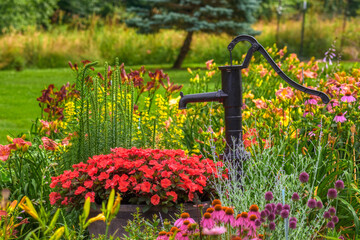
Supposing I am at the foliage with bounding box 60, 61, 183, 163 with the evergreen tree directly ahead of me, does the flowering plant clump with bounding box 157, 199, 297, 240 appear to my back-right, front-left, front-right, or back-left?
back-right

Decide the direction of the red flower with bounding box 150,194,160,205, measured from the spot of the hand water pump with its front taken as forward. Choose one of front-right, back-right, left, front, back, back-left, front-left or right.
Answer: front-left

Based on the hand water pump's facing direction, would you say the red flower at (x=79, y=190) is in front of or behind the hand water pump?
in front

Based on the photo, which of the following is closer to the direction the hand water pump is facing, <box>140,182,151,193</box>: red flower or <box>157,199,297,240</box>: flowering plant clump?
the red flower

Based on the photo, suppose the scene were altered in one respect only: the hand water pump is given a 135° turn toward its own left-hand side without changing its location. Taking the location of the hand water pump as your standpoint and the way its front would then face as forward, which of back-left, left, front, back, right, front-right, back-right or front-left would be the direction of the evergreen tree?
back-left

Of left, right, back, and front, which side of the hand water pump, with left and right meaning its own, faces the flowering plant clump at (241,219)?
left

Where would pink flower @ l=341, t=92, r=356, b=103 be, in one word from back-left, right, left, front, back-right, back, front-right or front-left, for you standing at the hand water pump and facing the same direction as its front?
back-right

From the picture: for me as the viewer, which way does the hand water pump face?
facing to the left of the viewer

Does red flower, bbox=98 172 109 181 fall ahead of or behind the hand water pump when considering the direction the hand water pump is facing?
ahead

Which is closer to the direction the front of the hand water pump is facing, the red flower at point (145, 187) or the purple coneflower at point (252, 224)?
the red flower

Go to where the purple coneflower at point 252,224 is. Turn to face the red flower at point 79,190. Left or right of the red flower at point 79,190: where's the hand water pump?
right

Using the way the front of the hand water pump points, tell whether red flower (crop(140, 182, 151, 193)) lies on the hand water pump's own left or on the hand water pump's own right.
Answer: on the hand water pump's own left

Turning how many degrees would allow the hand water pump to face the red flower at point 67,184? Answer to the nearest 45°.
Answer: approximately 45° to its left

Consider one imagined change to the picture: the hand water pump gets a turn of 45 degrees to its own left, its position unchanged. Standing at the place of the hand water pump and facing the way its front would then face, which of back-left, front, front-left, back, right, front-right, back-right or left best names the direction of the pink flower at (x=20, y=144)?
front-right
